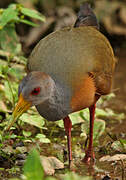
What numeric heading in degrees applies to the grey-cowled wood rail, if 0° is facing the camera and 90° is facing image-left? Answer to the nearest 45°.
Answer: approximately 45°

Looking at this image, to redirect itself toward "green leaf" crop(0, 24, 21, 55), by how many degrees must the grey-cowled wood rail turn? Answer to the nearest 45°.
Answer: approximately 90° to its right

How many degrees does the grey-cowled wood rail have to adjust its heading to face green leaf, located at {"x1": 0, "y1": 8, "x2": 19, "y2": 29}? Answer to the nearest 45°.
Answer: approximately 90° to its right
